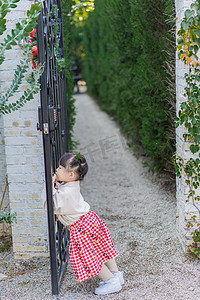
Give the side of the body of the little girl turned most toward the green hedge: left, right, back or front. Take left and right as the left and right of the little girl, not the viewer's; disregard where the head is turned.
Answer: right

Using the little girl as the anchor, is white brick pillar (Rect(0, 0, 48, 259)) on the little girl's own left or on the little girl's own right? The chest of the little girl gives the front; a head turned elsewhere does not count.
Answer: on the little girl's own right

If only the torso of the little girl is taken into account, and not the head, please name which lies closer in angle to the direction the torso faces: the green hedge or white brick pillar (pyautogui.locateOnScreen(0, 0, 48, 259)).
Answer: the white brick pillar

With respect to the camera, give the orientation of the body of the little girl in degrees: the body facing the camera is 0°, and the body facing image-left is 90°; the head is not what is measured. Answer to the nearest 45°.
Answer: approximately 90°

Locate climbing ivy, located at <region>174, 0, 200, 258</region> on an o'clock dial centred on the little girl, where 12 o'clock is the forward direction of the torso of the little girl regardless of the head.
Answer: The climbing ivy is roughly at 5 o'clock from the little girl.

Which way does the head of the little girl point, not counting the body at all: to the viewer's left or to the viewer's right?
to the viewer's left

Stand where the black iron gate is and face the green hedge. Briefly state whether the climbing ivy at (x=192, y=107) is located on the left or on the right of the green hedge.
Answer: right

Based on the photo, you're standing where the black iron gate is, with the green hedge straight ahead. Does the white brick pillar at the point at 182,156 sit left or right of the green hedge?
right
